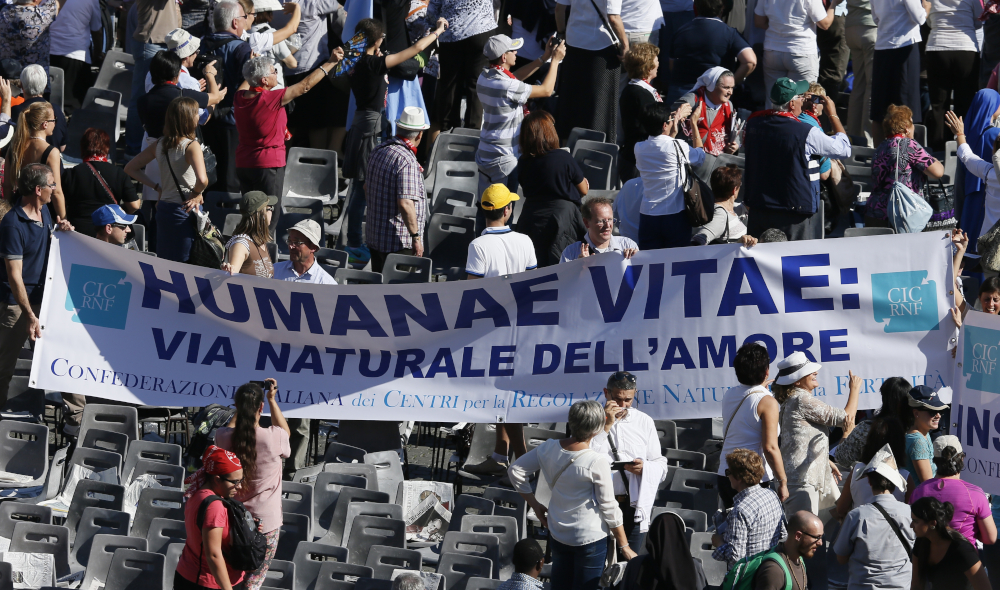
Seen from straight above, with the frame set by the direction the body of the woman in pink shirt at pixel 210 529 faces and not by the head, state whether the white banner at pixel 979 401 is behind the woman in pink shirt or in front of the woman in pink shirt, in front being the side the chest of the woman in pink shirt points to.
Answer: in front

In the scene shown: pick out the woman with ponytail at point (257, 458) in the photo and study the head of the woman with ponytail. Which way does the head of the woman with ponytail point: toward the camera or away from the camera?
away from the camera

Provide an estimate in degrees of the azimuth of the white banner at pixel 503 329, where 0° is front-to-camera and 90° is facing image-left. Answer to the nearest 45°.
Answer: approximately 0°

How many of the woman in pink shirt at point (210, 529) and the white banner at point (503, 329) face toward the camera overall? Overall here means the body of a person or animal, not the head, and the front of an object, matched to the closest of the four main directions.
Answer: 1

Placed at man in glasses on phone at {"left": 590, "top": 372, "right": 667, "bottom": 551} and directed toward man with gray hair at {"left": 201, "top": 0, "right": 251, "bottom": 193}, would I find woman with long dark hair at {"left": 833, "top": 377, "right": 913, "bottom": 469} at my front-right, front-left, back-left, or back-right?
back-right

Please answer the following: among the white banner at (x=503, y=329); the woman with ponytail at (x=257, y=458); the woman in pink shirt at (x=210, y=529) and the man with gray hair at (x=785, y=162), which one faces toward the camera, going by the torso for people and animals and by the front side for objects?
the white banner
